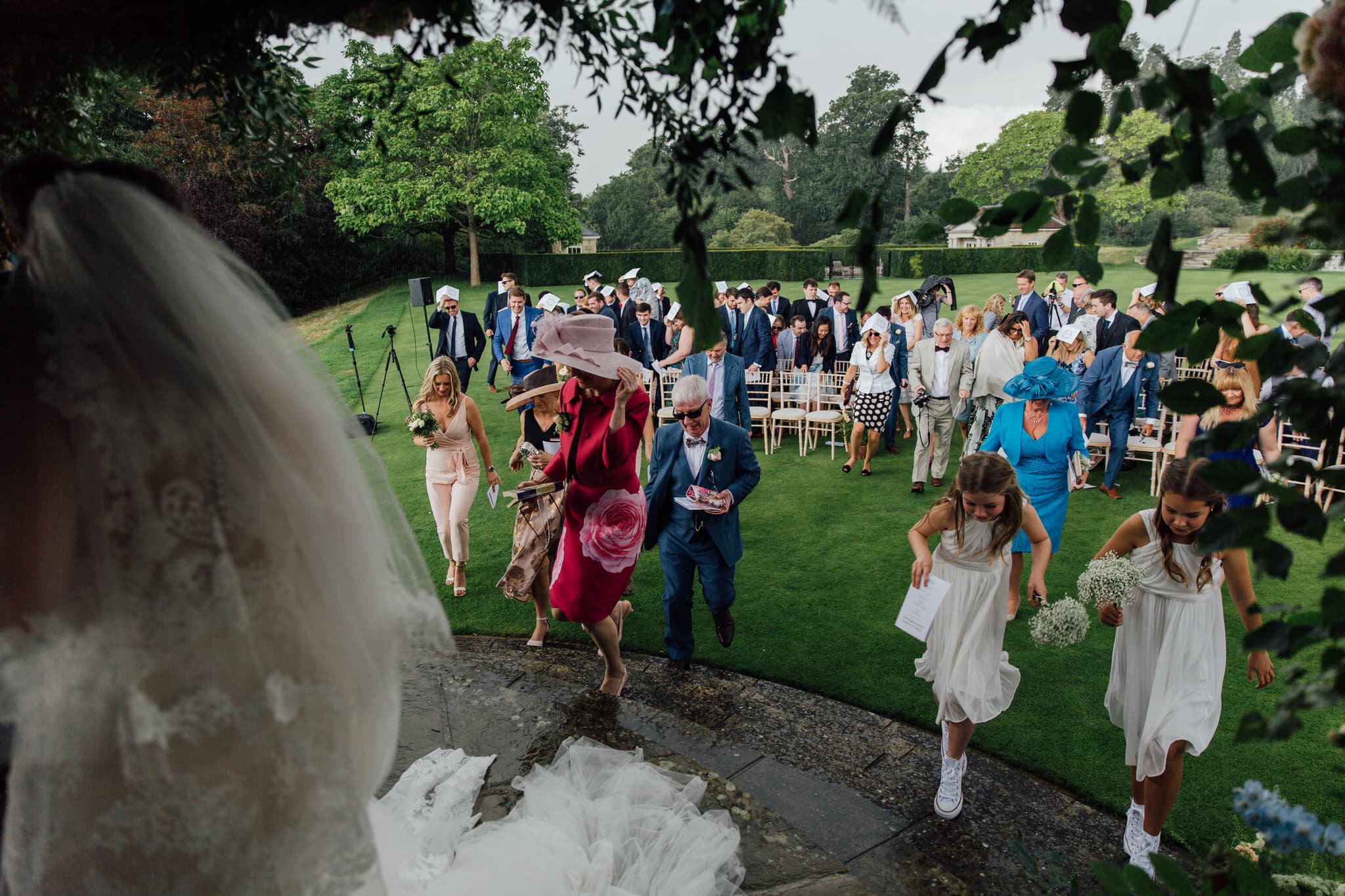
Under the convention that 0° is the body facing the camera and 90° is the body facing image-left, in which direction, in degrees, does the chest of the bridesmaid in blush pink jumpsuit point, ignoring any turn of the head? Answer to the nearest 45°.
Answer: approximately 0°

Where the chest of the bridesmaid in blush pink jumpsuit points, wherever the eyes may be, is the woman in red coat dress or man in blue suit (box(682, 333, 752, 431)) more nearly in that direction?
the woman in red coat dress

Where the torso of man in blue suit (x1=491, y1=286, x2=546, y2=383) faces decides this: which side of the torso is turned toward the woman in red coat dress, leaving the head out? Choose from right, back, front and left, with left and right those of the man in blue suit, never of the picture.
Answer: front

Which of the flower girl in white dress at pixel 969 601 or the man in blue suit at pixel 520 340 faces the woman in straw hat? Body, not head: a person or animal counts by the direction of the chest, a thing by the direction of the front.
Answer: the man in blue suit

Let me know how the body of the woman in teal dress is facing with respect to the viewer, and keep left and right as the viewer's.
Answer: facing the viewer

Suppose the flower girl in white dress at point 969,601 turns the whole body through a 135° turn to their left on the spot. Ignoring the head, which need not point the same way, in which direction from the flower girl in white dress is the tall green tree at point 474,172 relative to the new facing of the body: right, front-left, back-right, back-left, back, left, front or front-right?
left

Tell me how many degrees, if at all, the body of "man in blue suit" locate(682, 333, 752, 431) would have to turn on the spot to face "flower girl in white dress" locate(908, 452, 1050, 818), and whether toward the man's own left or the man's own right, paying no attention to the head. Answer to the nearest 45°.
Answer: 0° — they already face them

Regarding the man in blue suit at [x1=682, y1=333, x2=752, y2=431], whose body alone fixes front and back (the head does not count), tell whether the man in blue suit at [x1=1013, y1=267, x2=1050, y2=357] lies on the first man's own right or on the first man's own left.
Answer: on the first man's own left

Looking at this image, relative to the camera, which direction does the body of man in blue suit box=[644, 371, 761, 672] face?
toward the camera

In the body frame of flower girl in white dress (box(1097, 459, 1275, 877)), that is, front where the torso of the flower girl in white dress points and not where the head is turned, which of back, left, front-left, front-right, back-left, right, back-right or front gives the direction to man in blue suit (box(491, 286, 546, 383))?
back-right

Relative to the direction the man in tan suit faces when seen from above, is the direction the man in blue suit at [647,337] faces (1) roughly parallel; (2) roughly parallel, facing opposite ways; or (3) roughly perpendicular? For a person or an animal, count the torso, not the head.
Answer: roughly parallel

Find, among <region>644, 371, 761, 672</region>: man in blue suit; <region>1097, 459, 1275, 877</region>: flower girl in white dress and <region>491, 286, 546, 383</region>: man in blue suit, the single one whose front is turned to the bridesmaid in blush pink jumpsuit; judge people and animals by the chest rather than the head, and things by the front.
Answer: <region>491, 286, 546, 383</region>: man in blue suit

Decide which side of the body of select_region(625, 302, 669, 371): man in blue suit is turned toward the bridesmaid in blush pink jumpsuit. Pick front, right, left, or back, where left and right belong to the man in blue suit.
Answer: front

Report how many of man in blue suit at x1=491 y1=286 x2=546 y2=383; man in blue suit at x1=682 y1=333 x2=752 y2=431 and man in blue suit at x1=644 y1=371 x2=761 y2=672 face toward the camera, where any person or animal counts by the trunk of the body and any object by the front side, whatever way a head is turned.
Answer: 3

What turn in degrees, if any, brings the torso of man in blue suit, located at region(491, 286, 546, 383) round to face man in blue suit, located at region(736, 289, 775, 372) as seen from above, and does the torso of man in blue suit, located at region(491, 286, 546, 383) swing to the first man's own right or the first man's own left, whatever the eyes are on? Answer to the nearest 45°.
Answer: approximately 90° to the first man's own left

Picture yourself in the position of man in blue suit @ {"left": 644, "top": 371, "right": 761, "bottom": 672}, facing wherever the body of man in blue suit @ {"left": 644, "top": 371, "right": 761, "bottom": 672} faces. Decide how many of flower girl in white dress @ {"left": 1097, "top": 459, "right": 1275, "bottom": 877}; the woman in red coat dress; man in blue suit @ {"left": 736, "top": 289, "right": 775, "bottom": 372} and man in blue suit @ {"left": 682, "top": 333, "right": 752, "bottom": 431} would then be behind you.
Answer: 2

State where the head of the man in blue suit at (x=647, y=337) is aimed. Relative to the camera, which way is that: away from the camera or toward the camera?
toward the camera

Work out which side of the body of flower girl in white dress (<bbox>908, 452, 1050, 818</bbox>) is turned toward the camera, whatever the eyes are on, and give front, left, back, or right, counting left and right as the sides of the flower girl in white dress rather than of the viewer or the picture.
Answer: front

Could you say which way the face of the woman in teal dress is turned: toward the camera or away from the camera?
toward the camera

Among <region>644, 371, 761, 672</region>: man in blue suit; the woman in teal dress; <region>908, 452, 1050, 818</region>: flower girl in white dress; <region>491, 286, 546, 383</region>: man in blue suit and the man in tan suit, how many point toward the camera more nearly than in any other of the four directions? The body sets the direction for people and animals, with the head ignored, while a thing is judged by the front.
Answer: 5
